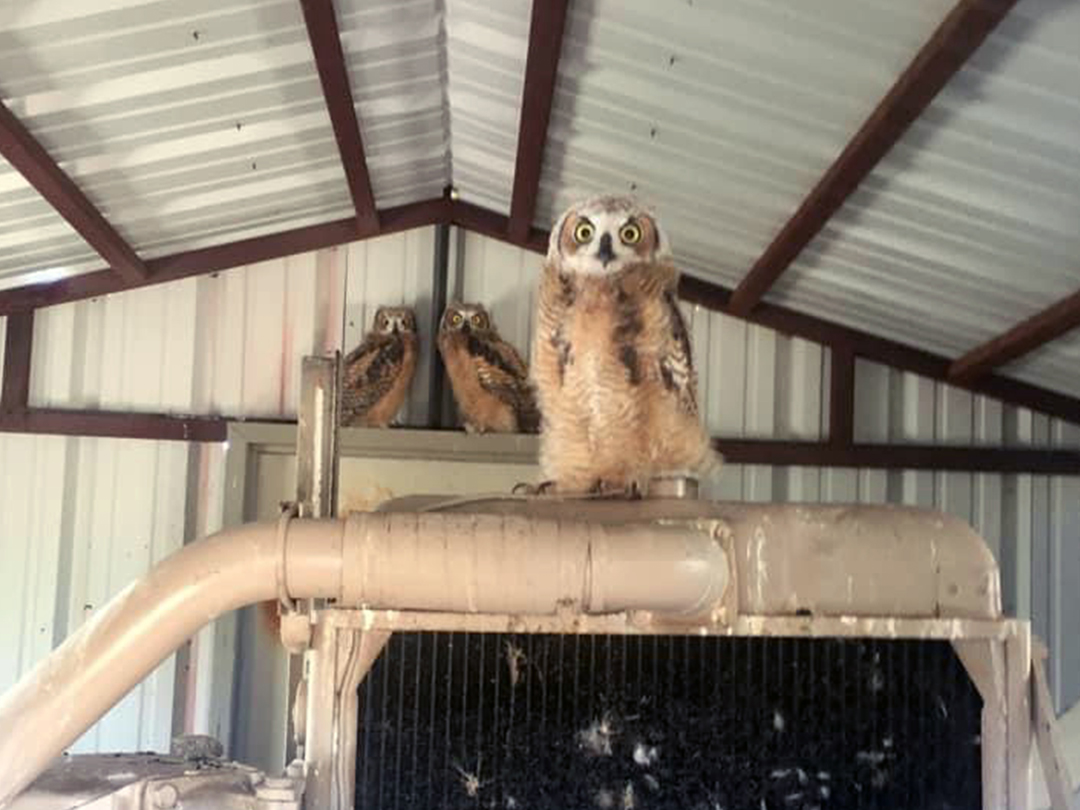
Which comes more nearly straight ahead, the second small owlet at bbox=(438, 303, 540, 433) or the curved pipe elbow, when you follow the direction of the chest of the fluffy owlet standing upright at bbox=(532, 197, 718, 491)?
the curved pipe elbow

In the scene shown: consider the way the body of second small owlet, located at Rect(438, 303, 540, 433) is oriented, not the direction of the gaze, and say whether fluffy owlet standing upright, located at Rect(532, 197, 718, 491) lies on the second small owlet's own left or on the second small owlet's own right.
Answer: on the second small owlet's own left

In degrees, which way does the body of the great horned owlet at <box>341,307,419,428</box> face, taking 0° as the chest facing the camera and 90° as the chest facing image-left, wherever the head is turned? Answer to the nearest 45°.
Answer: approximately 315°

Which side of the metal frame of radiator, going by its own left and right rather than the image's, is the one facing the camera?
front

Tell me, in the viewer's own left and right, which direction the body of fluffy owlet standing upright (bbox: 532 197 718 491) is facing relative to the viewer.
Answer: facing the viewer

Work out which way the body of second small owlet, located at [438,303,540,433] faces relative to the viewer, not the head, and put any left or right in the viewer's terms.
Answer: facing the viewer and to the left of the viewer

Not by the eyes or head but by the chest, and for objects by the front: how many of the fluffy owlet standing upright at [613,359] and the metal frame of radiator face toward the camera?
2

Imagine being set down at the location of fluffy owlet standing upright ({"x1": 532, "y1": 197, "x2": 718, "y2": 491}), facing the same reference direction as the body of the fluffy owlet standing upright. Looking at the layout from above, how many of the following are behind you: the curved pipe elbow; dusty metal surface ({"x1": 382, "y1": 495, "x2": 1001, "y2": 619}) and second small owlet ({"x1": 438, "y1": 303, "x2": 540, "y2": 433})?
1

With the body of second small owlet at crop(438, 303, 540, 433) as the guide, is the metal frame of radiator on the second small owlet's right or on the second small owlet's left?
on the second small owlet's left
